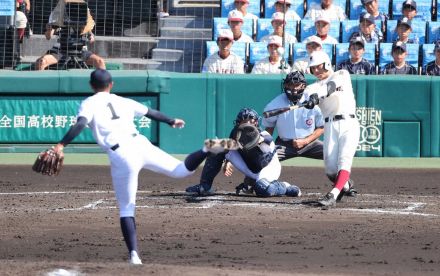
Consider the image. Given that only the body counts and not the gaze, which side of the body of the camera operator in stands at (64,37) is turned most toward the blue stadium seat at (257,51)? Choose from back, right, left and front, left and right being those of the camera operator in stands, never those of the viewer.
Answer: left

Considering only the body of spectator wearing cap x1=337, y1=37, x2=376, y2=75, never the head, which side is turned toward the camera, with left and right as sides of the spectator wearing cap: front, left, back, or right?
front

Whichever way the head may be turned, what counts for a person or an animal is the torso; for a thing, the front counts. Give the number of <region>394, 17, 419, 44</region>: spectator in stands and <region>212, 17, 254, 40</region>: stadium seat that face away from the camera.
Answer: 0

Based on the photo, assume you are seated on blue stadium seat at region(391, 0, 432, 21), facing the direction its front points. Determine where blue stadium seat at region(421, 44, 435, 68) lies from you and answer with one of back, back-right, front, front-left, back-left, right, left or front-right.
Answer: front

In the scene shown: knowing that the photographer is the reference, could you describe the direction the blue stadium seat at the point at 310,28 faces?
facing the viewer

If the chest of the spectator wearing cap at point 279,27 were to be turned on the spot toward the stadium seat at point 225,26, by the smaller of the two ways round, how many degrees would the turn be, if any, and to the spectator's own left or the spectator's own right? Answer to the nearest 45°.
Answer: approximately 135° to the spectator's own right

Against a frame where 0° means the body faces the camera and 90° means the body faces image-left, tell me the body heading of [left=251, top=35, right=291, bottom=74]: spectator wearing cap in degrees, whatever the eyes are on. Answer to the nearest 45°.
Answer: approximately 0°

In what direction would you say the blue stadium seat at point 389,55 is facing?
toward the camera
